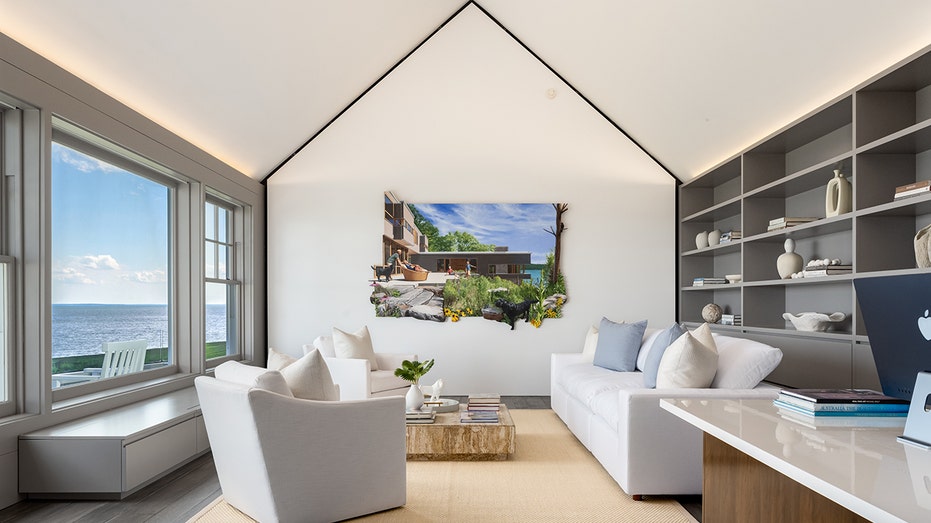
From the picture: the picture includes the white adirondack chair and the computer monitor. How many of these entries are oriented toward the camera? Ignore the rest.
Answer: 0

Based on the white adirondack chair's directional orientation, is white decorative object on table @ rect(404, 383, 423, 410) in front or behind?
behind

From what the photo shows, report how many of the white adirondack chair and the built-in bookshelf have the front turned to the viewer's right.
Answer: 0

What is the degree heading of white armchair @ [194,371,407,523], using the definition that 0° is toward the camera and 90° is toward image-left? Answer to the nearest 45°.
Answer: approximately 225°

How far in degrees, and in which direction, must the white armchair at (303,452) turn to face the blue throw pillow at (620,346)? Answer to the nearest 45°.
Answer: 0° — it already faces it

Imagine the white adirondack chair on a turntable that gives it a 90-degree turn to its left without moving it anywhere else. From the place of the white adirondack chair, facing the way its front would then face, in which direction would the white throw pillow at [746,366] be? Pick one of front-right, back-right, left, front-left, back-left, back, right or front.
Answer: left

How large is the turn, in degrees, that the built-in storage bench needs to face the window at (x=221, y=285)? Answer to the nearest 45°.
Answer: approximately 135° to its left

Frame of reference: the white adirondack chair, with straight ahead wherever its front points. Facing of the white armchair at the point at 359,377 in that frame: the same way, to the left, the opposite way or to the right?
the opposite way

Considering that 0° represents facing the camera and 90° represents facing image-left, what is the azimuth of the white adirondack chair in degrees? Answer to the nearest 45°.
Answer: approximately 135°

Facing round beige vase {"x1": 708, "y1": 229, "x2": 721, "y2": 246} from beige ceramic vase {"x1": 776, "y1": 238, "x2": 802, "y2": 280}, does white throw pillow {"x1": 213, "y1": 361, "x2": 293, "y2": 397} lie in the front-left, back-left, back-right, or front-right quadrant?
back-left

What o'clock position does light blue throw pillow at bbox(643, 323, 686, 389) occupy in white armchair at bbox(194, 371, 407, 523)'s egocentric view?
The light blue throw pillow is roughly at 1 o'clock from the white armchair.

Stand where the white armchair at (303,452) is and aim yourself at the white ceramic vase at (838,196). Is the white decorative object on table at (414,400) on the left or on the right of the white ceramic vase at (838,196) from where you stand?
left

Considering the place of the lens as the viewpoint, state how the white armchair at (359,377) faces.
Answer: facing the viewer and to the right of the viewer

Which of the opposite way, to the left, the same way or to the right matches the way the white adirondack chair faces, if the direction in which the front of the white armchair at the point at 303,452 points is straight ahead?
to the left
